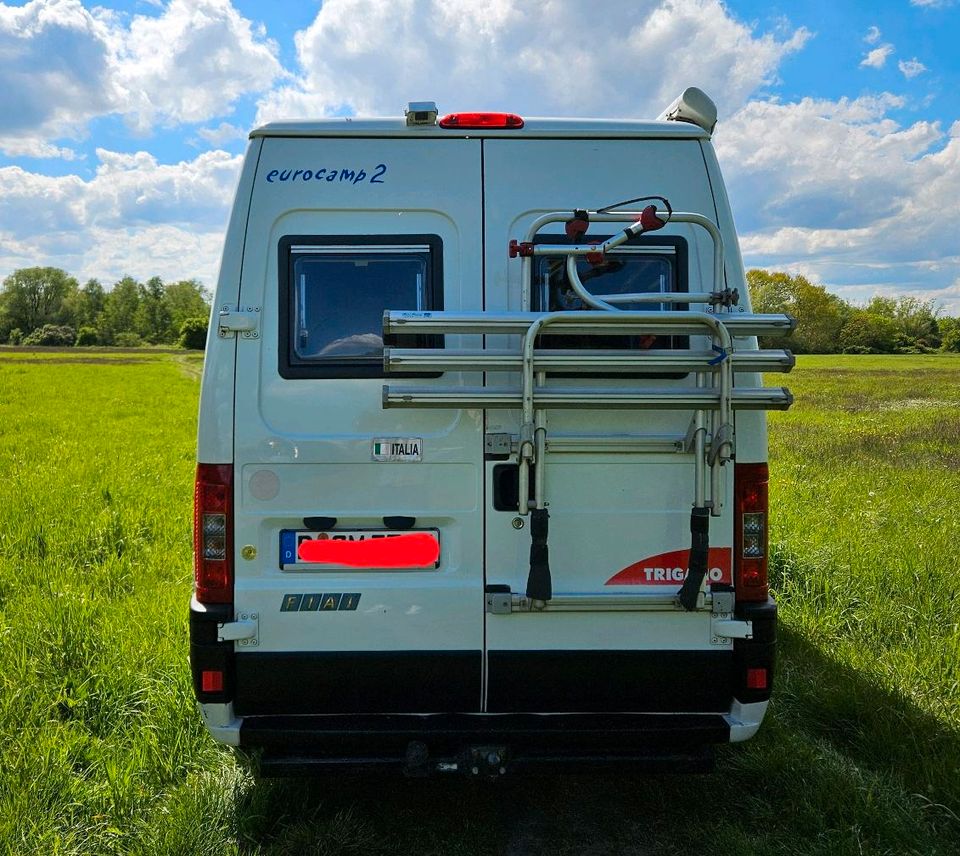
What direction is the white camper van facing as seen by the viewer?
away from the camera
